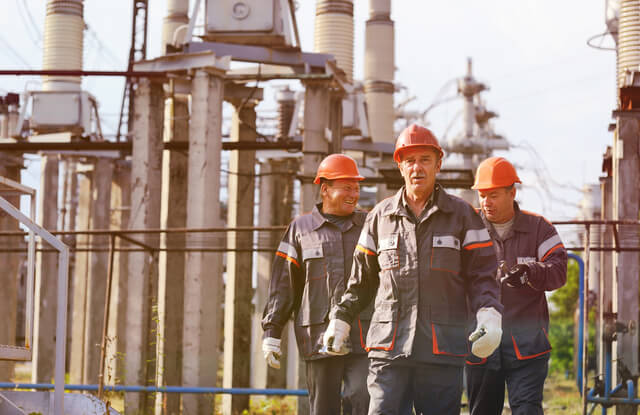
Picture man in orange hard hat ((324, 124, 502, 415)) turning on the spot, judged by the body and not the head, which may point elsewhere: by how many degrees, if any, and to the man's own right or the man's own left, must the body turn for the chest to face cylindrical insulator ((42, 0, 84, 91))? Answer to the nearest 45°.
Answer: approximately 135° to the man's own right

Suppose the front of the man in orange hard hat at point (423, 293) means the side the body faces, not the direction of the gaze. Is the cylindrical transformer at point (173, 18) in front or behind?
behind

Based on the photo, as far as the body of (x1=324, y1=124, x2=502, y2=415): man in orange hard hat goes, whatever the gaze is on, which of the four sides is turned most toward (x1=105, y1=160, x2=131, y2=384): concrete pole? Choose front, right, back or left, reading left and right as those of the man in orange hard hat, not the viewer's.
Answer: back

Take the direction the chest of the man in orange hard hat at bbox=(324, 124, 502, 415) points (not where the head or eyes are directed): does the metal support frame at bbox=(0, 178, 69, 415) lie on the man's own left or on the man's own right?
on the man's own right

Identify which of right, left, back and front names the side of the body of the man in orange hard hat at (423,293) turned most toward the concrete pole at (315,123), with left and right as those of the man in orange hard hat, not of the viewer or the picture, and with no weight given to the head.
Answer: back

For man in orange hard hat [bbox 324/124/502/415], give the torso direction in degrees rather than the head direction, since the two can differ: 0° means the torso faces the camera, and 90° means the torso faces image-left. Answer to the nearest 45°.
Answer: approximately 0°

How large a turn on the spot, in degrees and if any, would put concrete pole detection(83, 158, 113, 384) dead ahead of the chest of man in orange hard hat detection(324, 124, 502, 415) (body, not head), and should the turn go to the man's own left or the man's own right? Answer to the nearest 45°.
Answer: approximately 180°

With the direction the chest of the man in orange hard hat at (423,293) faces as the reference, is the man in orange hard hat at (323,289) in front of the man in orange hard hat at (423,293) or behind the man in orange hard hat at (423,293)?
behind

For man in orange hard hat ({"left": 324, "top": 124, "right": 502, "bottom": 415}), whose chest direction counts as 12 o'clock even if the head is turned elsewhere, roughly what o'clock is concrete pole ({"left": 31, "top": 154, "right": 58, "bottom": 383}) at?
The concrete pole is roughly at 5 o'clock from the man in orange hard hat.

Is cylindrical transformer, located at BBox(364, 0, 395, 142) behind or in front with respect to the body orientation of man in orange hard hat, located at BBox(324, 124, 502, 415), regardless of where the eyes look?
behind

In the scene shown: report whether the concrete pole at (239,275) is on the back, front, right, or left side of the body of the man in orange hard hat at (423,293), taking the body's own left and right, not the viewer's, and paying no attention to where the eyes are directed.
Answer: back
